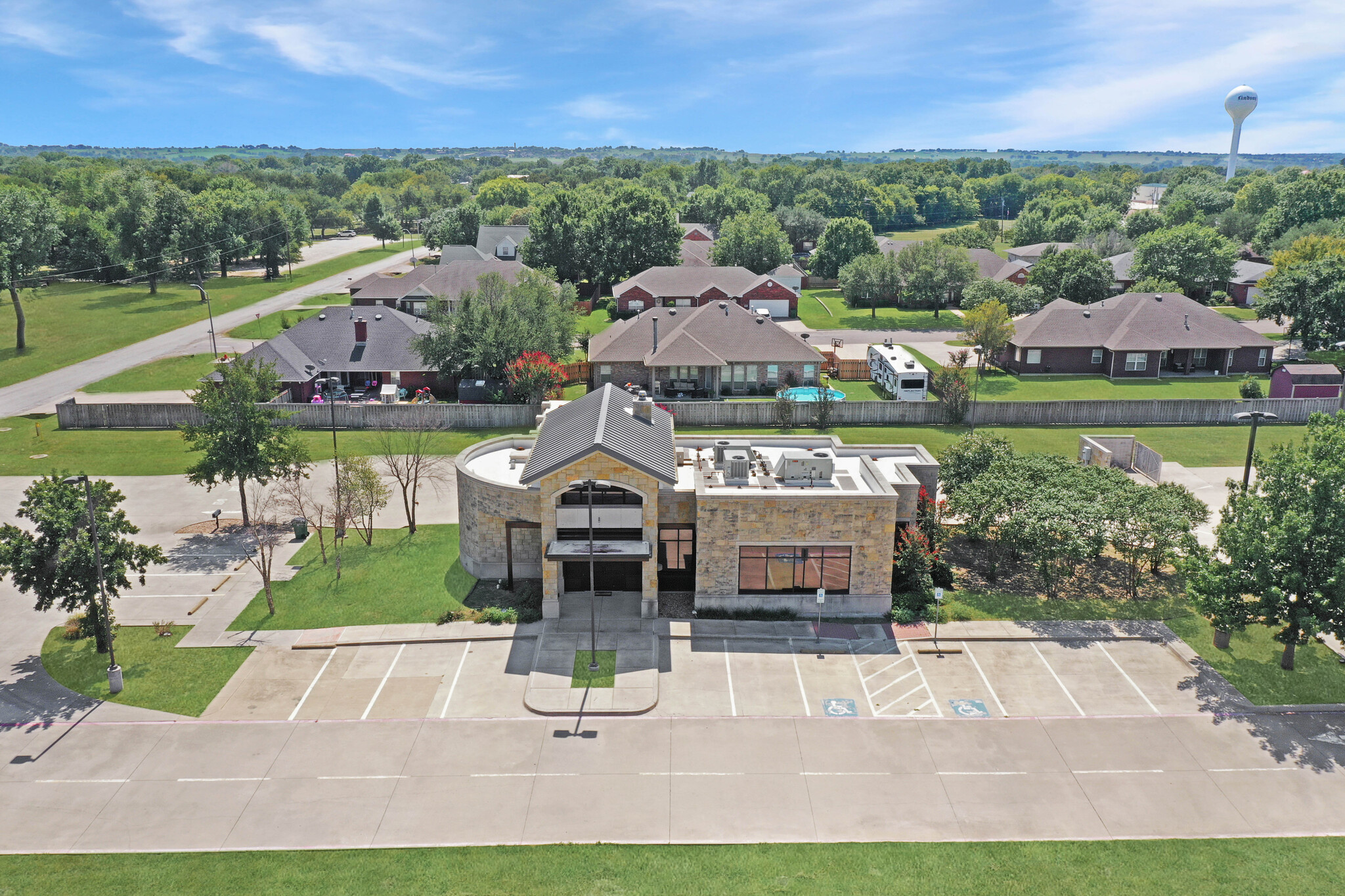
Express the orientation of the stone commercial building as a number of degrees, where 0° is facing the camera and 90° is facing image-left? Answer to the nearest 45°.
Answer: approximately 0°

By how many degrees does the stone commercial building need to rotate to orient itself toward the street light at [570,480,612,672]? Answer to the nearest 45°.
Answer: approximately 45° to its right

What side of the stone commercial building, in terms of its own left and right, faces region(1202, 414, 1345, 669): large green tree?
left

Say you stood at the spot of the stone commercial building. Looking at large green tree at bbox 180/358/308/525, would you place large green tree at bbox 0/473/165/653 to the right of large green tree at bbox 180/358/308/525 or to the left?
left

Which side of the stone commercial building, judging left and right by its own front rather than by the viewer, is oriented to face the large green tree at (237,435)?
right

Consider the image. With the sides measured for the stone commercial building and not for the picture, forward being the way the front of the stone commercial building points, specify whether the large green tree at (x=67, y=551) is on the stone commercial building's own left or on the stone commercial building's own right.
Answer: on the stone commercial building's own right

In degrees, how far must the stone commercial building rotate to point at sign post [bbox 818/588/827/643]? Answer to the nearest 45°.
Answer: approximately 90° to its left

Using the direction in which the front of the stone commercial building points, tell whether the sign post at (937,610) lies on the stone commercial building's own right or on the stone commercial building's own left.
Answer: on the stone commercial building's own left
